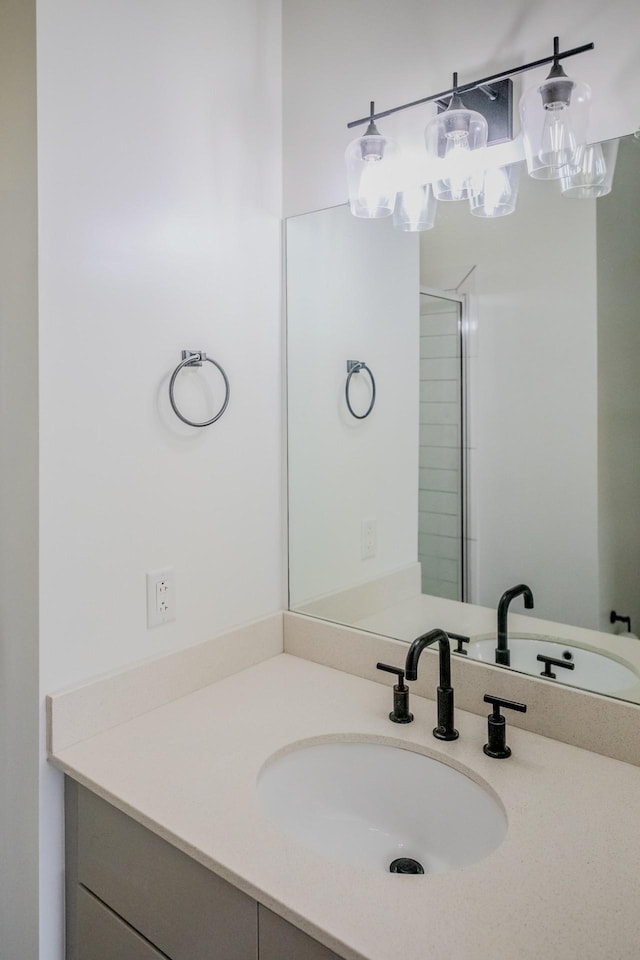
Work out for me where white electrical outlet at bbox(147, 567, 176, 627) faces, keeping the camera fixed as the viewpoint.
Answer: facing the viewer and to the right of the viewer

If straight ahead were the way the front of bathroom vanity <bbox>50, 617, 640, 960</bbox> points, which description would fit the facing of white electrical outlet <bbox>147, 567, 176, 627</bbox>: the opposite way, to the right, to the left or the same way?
to the left

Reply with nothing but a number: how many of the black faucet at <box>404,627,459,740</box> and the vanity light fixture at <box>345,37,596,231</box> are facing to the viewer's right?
0

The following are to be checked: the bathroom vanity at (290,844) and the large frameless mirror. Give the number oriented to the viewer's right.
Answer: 0

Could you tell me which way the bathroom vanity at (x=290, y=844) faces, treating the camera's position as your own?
facing the viewer and to the left of the viewer
